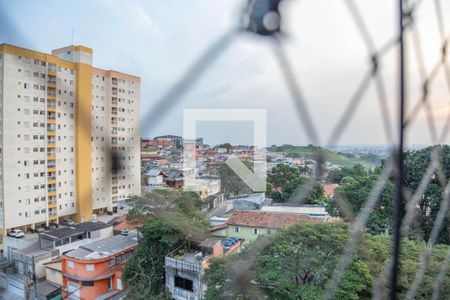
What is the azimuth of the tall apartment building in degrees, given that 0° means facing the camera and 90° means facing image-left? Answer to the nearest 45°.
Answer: approximately 315°

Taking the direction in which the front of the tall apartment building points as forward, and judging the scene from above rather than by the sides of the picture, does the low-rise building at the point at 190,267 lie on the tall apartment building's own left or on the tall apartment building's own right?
on the tall apartment building's own left

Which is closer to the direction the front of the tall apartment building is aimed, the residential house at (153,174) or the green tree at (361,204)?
the green tree

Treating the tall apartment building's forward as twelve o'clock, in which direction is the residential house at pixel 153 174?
The residential house is roughly at 8 o'clock from the tall apartment building.

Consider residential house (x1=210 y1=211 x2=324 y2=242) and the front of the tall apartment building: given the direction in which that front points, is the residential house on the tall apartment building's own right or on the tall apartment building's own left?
on the tall apartment building's own left
